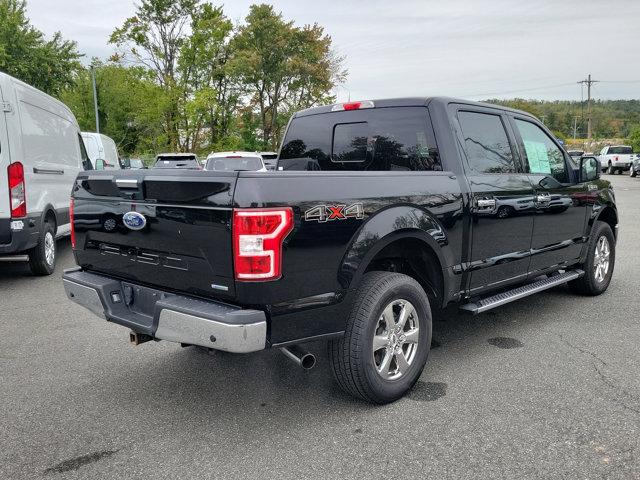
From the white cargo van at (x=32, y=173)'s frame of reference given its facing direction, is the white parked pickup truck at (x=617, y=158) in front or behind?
in front

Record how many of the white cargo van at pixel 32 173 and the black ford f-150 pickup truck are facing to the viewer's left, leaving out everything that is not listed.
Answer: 0

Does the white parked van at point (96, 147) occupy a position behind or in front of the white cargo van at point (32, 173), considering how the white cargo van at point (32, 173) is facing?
in front

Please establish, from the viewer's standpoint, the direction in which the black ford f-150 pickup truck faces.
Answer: facing away from the viewer and to the right of the viewer

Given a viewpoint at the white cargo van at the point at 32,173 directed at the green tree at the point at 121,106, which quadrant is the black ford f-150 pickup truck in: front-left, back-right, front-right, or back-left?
back-right

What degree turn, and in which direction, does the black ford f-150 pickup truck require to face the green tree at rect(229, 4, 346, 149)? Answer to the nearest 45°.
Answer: approximately 45° to its left

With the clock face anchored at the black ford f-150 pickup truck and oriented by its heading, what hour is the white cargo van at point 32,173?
The white cargo van is roughly at 9 o'clock from the black ford f-150 pickup truck.

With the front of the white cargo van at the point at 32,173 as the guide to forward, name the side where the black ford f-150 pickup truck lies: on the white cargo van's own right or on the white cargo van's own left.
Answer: on the white cargo van's own right

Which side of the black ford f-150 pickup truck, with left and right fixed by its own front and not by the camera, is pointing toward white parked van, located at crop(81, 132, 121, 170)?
left

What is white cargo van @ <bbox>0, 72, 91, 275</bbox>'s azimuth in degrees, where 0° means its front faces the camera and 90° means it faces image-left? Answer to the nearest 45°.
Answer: approximately 225°

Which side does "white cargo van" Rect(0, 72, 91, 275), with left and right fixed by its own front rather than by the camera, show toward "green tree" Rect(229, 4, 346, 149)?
front

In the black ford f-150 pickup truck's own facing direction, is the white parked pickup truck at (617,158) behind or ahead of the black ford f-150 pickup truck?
ahead

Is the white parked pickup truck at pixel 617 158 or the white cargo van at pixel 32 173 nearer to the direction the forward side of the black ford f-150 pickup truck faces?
the white parked pickup truck

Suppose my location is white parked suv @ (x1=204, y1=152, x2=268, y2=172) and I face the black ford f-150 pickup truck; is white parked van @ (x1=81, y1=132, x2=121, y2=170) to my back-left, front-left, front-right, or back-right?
back-right

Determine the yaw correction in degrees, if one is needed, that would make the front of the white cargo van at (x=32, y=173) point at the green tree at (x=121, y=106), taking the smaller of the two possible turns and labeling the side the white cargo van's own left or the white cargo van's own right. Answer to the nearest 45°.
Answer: approximately 45° to the white cargo van's own left

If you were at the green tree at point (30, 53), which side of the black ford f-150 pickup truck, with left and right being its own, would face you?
left
